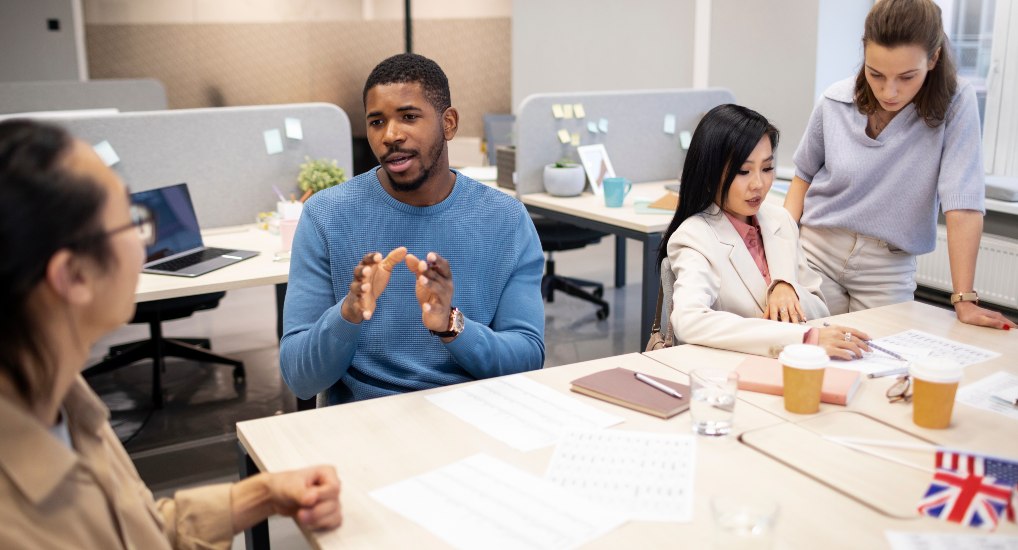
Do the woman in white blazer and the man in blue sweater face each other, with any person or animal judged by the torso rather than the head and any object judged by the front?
no

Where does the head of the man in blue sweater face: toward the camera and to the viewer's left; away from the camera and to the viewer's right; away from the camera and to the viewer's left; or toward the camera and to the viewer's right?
toward the camera and to the viewer's left

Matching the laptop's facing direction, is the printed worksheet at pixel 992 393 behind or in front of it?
in front

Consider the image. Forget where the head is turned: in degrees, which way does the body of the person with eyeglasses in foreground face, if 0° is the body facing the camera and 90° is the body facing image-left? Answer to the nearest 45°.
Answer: approximately 270°

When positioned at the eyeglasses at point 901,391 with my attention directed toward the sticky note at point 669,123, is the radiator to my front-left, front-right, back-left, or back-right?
front-right

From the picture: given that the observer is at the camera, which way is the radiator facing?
facing the viewer and to the left of the viewer

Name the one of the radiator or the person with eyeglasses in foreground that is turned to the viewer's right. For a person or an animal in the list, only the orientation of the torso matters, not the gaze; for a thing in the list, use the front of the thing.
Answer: the person with eyeglasses in foreground

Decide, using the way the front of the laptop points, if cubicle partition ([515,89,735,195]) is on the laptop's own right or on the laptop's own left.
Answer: on the laptop's own left

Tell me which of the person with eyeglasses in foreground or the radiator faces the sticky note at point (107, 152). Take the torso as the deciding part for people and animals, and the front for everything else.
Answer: the radiator

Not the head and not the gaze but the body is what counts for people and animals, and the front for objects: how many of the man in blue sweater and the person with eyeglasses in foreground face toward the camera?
1

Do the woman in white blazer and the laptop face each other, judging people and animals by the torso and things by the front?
no

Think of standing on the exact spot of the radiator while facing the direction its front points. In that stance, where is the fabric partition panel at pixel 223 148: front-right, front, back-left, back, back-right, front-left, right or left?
front

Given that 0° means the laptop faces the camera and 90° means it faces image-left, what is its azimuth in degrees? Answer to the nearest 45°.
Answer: approximately 315°

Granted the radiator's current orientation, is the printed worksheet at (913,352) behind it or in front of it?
in front

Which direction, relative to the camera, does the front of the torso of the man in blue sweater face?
toward the camera

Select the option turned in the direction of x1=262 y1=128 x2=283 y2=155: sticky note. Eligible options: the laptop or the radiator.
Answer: the radiator

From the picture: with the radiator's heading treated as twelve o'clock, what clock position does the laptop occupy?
The laptop is roughly at 12 o'clock from the radiator.

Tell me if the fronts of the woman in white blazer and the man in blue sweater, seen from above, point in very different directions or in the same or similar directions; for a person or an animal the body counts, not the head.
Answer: same or similar directions

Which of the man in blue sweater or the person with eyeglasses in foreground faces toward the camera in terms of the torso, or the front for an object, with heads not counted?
the man in blue sweater
